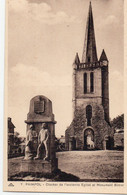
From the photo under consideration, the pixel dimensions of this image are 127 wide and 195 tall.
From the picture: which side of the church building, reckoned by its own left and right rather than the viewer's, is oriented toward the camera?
front
